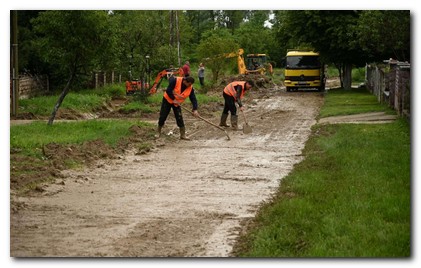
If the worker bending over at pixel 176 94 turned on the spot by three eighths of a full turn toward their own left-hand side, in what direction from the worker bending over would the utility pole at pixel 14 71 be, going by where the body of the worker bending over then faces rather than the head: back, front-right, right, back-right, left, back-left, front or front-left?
front-left

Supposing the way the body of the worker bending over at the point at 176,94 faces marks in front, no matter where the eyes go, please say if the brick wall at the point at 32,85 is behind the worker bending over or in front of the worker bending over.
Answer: behind

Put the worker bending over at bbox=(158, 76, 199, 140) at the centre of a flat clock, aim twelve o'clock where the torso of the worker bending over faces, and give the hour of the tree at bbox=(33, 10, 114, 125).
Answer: The tree is roughly at 5 o'clock from the worker bending over.

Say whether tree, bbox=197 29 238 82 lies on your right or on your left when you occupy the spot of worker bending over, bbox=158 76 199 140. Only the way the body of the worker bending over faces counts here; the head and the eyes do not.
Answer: on your left

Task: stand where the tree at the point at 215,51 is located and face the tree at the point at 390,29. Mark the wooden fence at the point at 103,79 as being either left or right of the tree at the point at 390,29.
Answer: right

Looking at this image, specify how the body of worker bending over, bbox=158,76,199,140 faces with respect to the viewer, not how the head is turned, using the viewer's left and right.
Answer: facing the viewer and to the right of the viewer

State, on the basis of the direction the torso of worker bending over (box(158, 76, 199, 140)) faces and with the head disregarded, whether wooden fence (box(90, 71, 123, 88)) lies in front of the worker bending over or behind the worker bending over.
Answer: behind

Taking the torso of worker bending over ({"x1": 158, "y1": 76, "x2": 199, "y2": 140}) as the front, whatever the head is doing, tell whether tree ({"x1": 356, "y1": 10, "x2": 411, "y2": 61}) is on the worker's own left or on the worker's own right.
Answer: on the worker's own left
